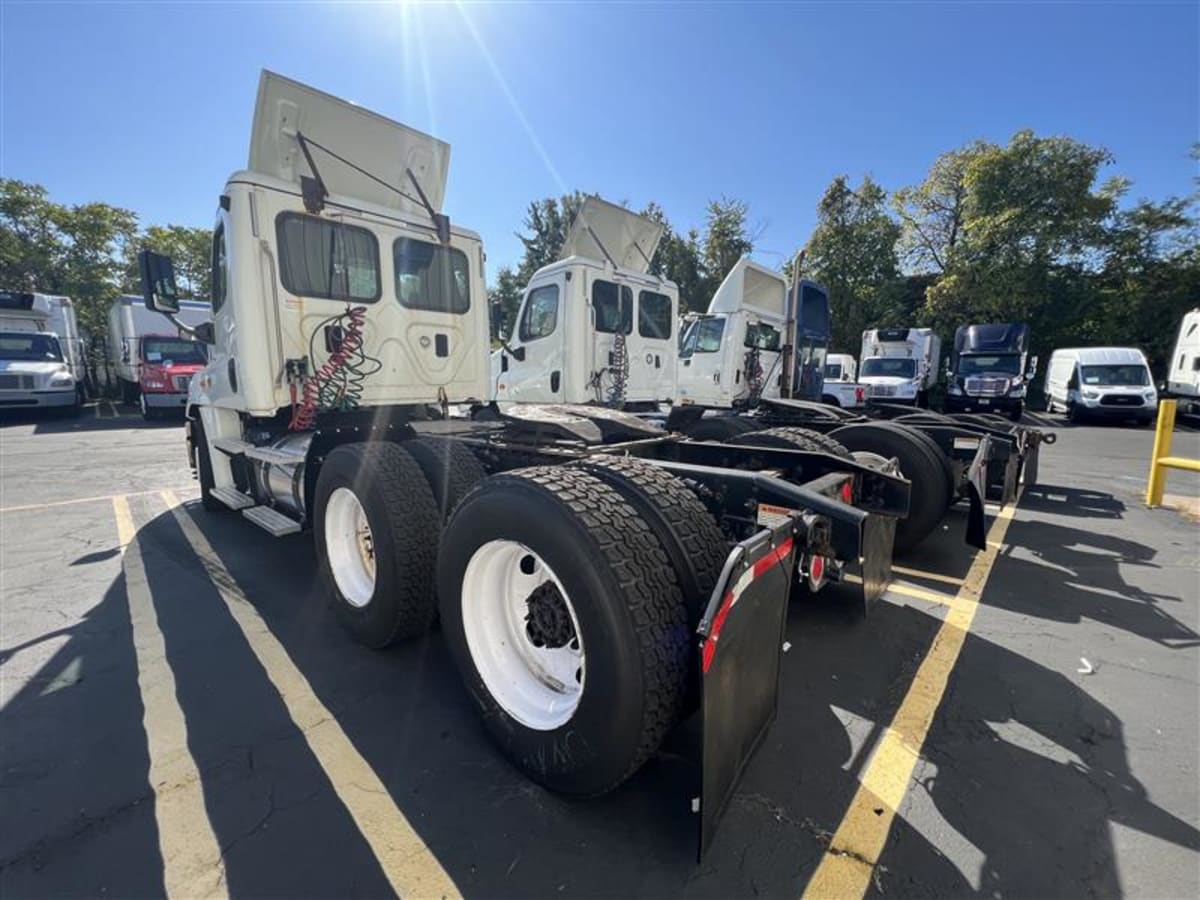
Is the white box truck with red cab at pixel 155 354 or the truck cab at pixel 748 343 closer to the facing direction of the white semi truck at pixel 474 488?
the white box truck with red cab

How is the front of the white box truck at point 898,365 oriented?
toward the camera

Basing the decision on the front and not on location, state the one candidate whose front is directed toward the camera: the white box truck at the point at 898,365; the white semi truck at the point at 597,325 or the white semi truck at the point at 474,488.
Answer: the white box truck at the point at 898,365

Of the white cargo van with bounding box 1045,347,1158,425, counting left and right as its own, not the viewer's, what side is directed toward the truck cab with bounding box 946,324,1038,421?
right

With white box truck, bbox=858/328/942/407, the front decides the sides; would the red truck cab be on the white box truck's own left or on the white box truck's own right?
on the white box truck's own right

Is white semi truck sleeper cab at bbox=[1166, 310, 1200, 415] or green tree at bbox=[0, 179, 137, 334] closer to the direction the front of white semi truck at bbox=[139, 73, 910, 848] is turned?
the green tree

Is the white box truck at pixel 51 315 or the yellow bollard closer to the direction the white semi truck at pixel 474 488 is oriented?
the white box truck

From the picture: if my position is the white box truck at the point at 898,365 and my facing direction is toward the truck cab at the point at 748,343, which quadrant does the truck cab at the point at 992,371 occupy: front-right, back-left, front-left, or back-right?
back-left

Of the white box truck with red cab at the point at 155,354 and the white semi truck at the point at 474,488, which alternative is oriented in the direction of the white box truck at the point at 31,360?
the white semi truck

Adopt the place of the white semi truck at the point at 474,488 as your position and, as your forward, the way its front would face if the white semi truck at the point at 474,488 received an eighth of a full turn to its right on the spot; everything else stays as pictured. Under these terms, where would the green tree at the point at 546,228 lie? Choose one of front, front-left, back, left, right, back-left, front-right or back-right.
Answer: front

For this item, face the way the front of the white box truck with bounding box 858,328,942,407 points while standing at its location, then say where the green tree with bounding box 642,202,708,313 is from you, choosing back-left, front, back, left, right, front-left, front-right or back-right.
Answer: back-right

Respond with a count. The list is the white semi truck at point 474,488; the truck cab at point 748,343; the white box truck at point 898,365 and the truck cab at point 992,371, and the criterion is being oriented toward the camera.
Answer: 2

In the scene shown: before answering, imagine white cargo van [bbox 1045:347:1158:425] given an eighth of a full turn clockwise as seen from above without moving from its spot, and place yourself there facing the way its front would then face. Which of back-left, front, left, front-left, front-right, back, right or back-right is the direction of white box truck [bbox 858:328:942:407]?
front-right

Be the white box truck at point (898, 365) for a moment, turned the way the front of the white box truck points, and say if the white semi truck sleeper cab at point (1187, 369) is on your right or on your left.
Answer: on your left

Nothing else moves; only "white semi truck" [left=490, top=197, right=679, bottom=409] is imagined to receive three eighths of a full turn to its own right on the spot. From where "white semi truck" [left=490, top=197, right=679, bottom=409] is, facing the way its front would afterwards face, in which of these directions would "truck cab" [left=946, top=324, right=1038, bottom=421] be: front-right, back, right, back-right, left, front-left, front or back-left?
front-left

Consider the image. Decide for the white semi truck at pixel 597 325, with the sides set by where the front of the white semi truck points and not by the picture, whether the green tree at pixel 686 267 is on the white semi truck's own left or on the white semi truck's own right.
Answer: on the white semi truck's own right
